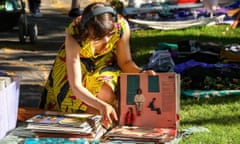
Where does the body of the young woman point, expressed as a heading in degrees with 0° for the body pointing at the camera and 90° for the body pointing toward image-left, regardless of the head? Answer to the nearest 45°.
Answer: approximately 315°
